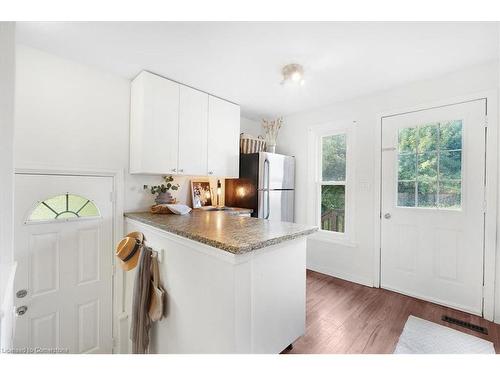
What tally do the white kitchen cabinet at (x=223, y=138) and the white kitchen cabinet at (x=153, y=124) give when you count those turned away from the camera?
0

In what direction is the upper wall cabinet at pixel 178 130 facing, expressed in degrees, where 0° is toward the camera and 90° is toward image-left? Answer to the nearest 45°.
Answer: approximately 315°

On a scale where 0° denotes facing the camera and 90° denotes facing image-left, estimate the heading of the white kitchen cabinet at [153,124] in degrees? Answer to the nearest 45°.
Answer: approximately 315°

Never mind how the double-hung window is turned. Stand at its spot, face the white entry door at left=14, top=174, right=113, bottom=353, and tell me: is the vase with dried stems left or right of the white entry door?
right

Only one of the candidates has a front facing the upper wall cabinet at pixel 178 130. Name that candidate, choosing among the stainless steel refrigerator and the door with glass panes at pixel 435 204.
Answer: the door with glass panes

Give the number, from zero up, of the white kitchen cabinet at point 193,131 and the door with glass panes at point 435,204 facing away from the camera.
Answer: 0

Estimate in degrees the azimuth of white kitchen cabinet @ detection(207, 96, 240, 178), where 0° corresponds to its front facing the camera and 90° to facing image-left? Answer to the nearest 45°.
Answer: approximately 315°
